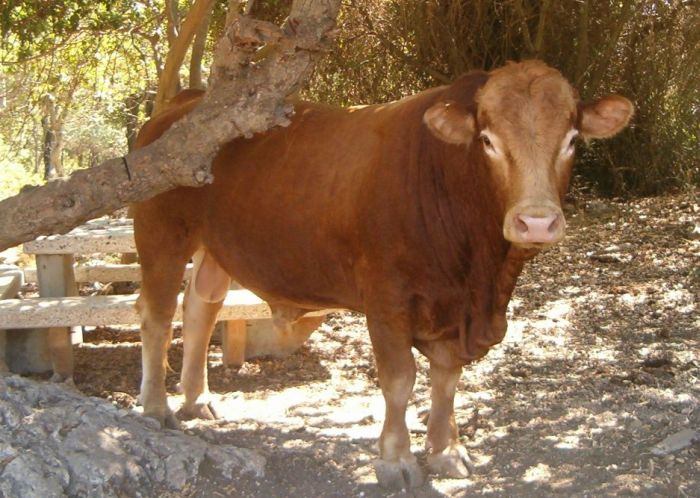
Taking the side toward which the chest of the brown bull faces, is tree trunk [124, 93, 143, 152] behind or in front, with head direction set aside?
behind

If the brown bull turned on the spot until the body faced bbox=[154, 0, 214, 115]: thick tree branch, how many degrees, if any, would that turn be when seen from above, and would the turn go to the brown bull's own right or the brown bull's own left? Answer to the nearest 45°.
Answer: approximately 180°

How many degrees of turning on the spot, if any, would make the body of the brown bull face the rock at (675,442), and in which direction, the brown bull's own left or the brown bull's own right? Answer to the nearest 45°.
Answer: approximately 45° to the brown bull's own left

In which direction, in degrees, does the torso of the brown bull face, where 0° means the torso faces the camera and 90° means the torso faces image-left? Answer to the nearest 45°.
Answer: approximately 315°

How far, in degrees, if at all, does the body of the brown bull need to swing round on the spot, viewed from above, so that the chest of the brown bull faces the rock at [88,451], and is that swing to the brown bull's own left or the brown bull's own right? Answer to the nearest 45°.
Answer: approximately 135° to the brown bull's own right

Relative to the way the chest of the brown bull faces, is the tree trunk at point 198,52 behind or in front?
behind

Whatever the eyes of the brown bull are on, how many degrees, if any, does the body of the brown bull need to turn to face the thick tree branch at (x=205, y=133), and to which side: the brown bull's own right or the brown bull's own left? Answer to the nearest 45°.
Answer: approximately 135° to the brown bull's own right

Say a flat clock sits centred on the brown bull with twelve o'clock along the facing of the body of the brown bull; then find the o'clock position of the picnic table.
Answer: The picnic table is roughly at 6 o'clock from the brown bull.
